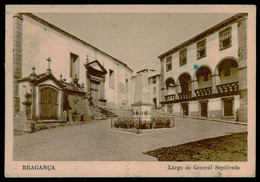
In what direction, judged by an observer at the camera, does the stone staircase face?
facing the viewer and to the right of the viewer

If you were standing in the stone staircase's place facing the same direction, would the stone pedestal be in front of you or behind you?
in front
